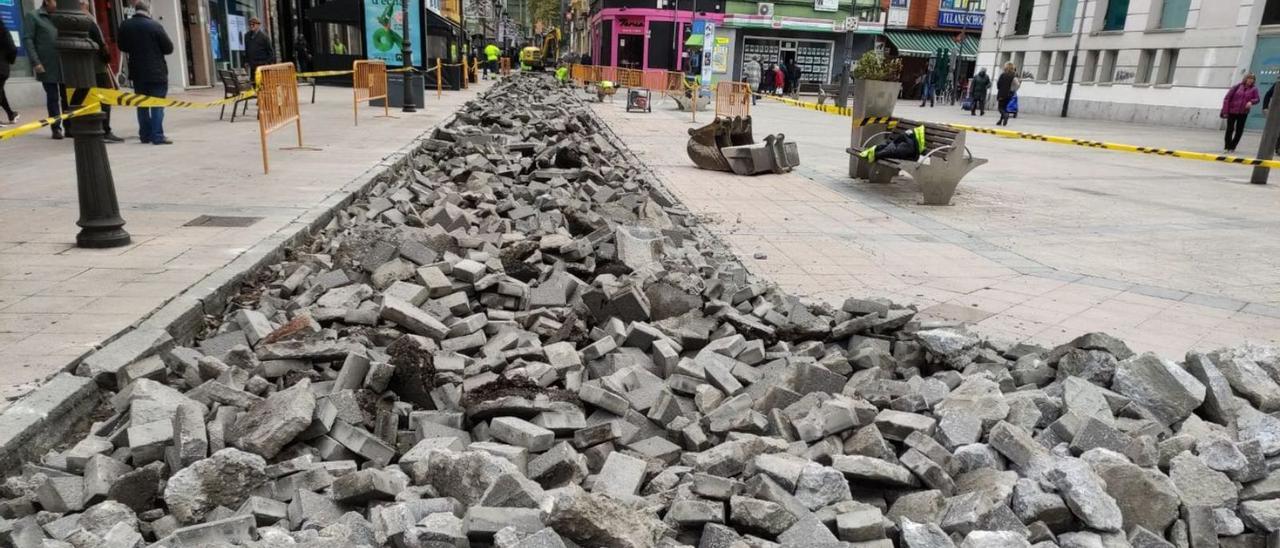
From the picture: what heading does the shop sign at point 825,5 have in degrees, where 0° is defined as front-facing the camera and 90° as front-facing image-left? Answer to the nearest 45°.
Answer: approximately 0°

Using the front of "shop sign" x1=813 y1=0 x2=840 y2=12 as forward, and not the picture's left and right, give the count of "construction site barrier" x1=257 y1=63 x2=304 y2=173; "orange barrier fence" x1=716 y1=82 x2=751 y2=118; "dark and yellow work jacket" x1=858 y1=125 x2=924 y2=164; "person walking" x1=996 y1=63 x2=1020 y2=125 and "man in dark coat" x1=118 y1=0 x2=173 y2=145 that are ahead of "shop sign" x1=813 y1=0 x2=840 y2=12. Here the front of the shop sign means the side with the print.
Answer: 5

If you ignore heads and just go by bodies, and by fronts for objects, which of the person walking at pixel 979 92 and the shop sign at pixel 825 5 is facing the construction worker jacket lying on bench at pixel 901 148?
the shop sign

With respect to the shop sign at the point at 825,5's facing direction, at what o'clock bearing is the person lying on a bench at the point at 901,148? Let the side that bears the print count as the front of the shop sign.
The person lying on a bench is roughly at 12 o'clock from the shop sign.

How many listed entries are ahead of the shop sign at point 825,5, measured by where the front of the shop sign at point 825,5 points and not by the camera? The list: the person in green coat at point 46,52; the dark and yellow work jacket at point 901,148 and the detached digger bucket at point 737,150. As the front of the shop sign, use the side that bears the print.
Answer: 3
